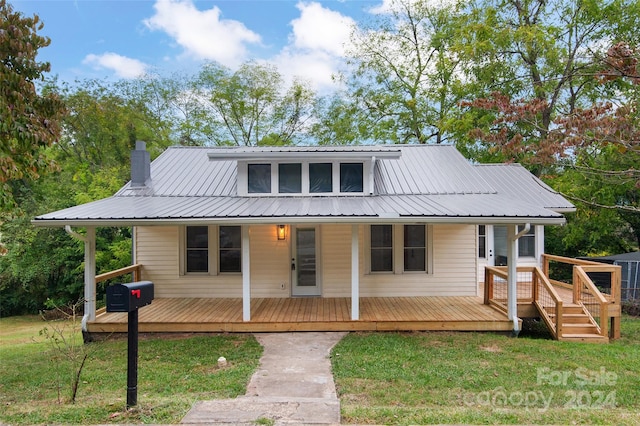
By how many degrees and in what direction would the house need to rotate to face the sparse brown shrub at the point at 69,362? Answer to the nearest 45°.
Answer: approximately 45° to its right

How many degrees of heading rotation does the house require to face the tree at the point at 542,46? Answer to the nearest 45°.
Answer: approximately 135° to its left

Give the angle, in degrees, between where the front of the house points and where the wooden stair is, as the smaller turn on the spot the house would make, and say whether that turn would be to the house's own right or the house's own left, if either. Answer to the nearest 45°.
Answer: approximately 45° to the house's own left

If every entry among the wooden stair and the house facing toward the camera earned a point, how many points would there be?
2

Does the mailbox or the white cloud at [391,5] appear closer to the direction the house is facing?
the mailbox

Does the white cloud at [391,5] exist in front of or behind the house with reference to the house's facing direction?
behind

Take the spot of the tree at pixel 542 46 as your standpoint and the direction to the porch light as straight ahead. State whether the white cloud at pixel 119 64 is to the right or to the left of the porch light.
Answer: right

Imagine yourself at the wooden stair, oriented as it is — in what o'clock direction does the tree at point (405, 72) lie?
The tree is roughly at 5 o'clock from the wooden stair.

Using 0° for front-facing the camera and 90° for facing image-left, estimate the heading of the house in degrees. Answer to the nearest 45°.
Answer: approximately 0°

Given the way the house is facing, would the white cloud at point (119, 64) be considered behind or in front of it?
behind

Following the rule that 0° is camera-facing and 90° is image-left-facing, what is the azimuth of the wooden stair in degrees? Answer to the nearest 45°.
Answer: approximately 0°
